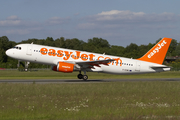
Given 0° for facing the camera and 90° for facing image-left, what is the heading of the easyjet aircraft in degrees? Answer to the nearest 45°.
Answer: approximately 90°
